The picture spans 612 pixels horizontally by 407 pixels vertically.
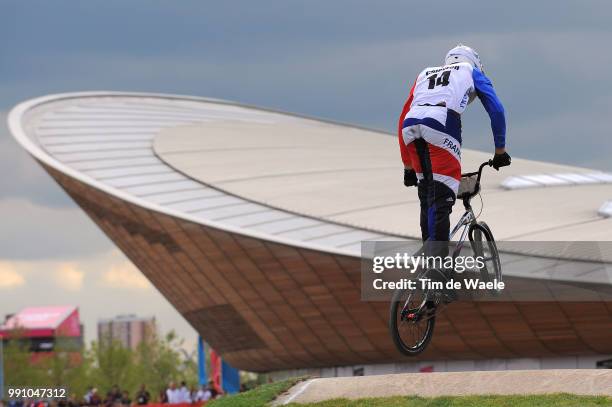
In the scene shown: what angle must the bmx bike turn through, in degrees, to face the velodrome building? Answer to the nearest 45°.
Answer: approximately 45° to its left

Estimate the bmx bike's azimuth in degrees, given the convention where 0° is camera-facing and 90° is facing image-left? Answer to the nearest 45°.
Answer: approximately 225°
